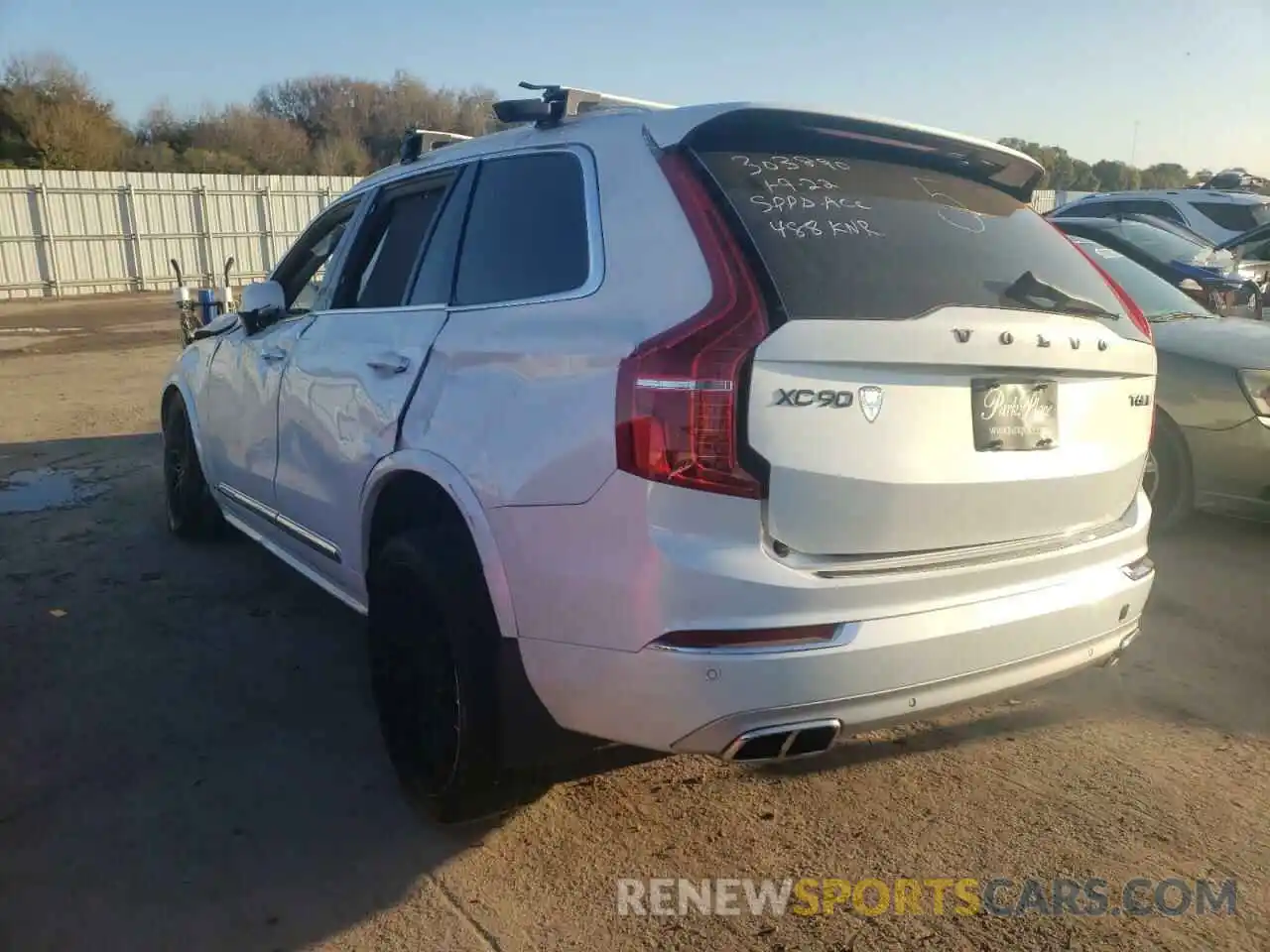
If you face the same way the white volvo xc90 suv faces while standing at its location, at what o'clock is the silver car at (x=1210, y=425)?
The silver car is roughly at 3 o'clock from the white volvo xc90 suv.

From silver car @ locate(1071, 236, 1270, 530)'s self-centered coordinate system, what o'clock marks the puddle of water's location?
The puddle of water is roughly at 4 o'clock from the silver car.

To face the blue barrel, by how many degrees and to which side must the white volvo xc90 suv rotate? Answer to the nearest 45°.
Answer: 0° — it already faces it

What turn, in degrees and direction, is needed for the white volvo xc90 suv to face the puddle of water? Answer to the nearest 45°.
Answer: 0° — it already faces it

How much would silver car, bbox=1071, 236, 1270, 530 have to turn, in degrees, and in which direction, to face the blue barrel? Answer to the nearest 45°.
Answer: approximately 135° to its right

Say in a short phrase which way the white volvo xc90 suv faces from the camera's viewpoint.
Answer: facing away from the viewer and to the left of the viewer

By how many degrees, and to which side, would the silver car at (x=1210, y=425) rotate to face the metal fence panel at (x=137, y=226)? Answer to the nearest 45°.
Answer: approximately 180°

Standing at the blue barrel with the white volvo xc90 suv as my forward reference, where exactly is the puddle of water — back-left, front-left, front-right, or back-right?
front-right

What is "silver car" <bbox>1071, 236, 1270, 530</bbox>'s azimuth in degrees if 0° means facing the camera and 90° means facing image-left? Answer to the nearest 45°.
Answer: approximately 315°

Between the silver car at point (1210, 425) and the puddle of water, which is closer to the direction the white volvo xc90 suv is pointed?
the puddle of water

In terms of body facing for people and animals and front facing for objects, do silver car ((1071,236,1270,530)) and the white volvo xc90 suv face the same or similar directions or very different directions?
very different directions

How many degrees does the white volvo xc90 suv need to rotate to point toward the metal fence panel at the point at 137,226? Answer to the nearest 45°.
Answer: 0° — it already faces it
